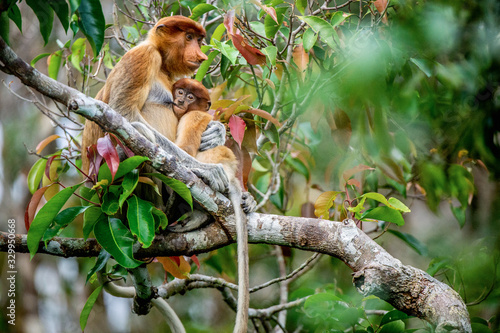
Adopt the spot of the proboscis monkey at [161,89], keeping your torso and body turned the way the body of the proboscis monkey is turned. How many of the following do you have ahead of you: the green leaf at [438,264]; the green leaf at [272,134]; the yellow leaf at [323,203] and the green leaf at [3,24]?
3

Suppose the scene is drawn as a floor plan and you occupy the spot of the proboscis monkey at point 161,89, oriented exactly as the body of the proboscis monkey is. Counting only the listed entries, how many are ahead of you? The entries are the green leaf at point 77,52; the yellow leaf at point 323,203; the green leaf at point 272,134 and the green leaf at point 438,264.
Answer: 3

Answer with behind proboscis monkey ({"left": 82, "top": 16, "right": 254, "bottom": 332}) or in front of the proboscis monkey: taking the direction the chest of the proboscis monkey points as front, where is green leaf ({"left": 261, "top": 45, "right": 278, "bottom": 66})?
in front

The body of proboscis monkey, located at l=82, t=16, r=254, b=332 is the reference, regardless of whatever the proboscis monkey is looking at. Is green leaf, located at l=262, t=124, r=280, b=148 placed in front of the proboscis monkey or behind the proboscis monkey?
in front

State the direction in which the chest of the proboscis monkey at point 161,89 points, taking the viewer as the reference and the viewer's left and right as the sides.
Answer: facing to the right of the viewer

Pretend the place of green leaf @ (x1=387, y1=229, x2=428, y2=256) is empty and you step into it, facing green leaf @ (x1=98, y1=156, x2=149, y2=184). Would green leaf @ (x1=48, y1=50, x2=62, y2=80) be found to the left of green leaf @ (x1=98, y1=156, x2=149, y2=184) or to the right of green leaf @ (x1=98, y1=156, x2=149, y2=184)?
right
